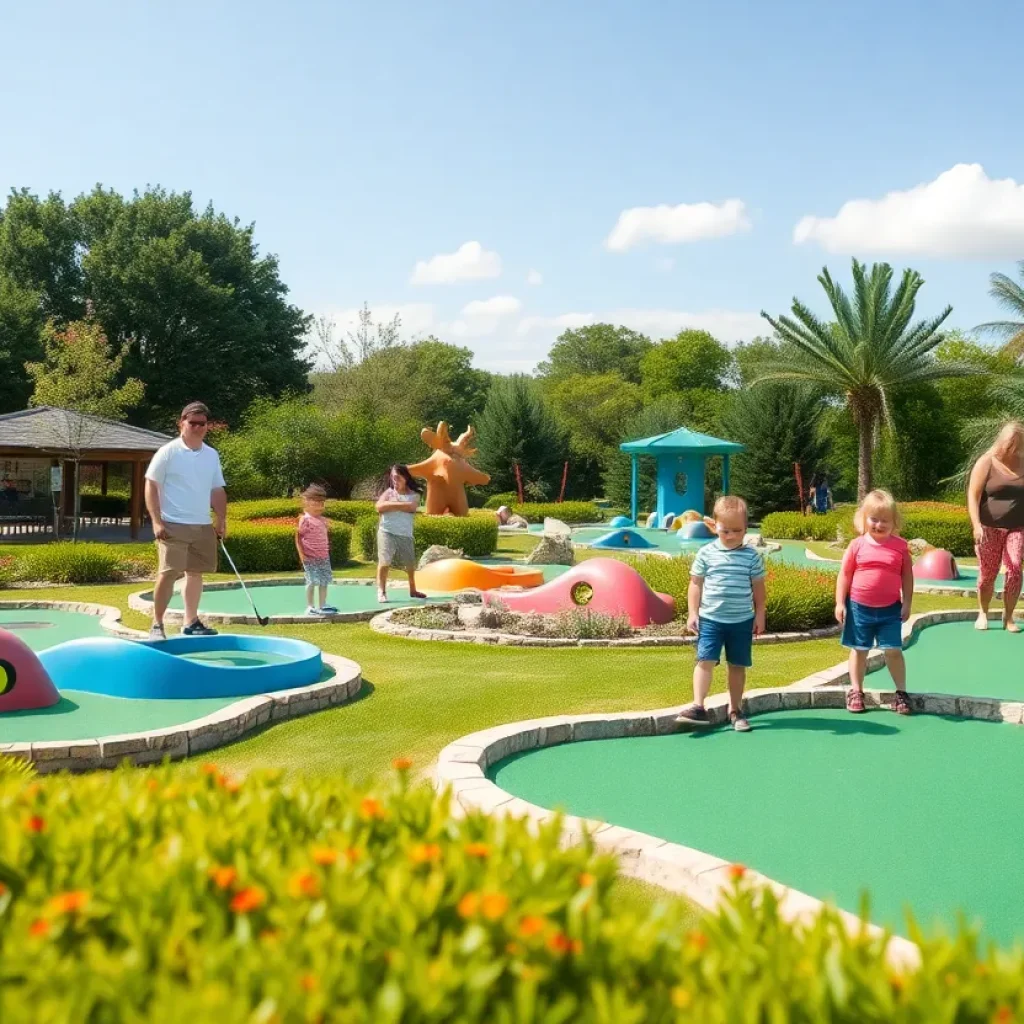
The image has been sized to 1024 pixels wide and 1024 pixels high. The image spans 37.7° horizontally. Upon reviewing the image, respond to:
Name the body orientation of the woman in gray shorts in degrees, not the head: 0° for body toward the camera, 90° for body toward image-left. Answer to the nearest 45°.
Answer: approximately 0°

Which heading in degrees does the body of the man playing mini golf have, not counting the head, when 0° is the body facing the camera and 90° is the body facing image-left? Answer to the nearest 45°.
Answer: approximately 315°

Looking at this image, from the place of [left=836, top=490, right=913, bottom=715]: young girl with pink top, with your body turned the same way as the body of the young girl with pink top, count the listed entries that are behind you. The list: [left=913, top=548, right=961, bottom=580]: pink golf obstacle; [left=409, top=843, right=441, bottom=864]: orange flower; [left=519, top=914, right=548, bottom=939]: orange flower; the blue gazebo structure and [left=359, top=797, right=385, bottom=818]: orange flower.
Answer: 2

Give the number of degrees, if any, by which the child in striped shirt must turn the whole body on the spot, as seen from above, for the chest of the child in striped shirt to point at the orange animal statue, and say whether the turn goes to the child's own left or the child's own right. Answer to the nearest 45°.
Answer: approximately 180°

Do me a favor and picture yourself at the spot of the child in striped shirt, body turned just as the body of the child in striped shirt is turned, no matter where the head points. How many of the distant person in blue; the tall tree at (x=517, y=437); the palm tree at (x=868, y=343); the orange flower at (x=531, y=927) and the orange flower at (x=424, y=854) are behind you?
3

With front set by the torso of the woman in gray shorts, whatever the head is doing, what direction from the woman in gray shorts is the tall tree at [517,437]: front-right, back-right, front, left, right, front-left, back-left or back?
back

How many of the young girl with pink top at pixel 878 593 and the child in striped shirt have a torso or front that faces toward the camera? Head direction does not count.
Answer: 2

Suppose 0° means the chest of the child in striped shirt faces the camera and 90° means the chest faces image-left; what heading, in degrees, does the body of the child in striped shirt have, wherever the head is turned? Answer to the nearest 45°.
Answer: approximately 0°

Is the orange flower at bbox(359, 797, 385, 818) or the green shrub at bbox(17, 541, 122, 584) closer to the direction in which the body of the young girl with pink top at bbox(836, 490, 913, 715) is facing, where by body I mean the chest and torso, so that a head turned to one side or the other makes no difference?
the orange flower
